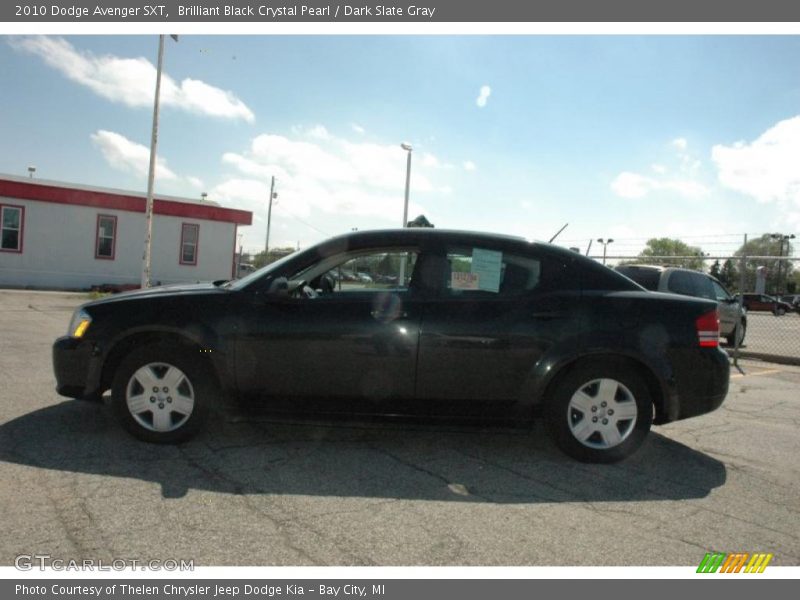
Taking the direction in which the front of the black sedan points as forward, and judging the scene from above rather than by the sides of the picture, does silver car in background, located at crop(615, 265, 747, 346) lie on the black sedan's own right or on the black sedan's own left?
on the black sedan's own right

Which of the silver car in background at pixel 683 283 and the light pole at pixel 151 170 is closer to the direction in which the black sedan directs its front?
the light pole

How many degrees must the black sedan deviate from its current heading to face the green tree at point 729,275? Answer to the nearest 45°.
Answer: approximately 135° to its right

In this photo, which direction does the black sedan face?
to the viewer's left

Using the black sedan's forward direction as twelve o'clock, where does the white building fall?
The white building is roughly at 2 o'clock from the black sedan.

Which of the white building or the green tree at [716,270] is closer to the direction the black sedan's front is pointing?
the white building

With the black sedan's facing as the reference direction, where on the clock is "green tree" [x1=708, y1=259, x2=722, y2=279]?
The green tree is roughly at 4 o'clock from the black sedan.
